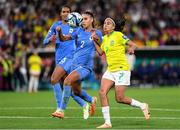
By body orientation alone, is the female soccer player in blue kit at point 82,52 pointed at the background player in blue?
no

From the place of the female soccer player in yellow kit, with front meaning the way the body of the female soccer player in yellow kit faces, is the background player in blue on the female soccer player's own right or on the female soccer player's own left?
on the female soccer player's own right

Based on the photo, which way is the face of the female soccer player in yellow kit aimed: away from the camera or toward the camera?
toward the camera

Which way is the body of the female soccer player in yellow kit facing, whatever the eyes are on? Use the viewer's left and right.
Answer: facing the viewer and to the left of the viewer
